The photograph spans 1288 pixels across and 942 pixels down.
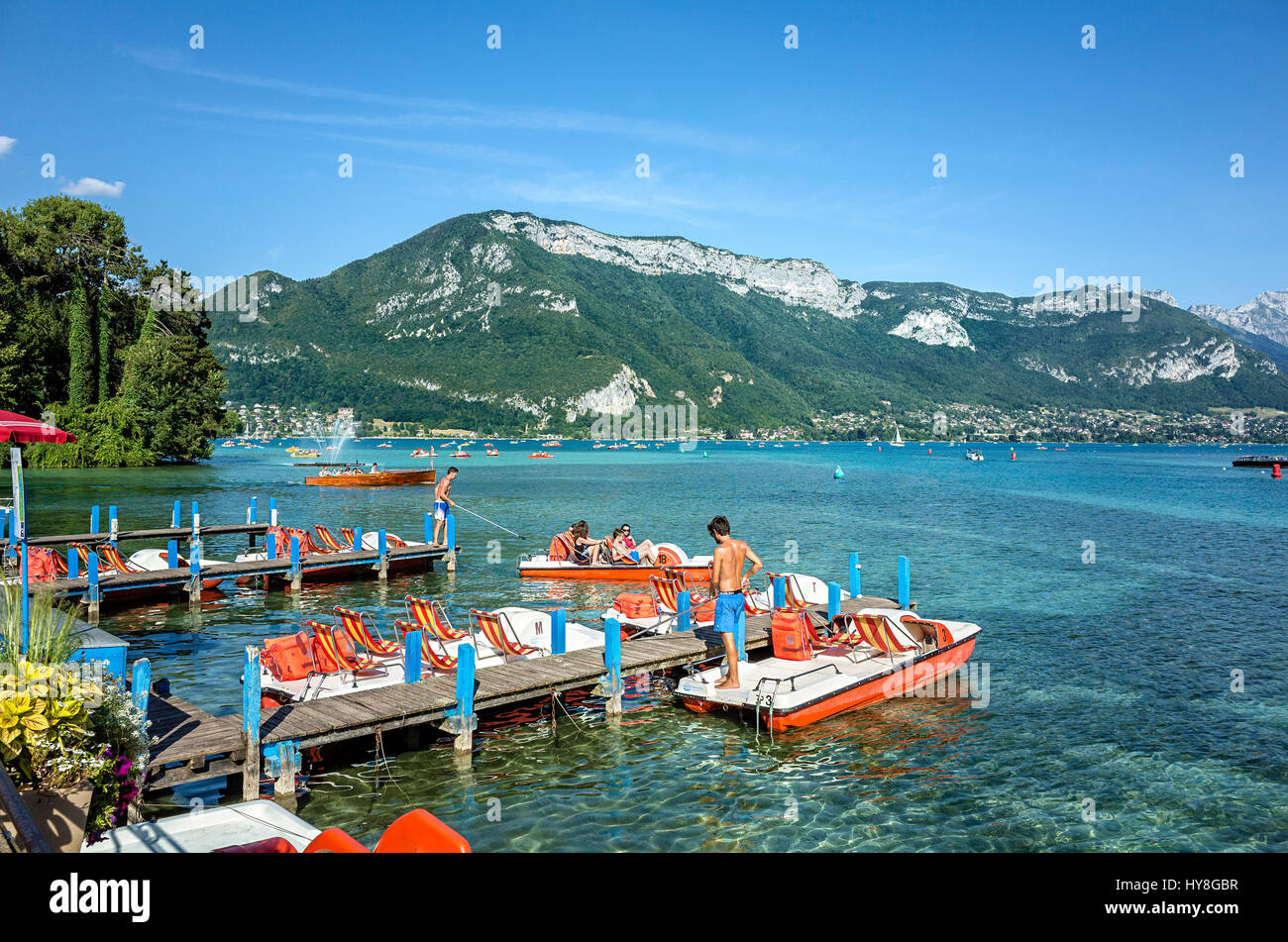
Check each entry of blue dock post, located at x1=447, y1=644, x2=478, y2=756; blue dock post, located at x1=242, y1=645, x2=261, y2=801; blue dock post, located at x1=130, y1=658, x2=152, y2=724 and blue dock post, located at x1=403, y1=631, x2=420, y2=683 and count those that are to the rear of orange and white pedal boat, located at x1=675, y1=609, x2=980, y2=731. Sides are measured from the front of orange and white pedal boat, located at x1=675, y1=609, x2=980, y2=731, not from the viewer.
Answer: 4

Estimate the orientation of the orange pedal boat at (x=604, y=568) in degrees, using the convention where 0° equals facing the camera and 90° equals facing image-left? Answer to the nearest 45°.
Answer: approximately 270°

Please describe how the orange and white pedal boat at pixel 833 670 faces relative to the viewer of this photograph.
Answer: facing away from the viewer and to the right of the viewer

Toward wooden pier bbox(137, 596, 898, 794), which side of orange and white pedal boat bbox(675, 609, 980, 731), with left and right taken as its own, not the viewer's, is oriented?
back

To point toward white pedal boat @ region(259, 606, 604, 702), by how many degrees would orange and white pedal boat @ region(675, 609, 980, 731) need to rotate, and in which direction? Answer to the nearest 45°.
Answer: approximately 135° to its left
